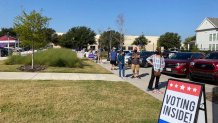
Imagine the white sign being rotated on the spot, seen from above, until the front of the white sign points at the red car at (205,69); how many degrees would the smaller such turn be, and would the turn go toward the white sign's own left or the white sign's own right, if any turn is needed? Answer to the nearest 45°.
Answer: approximately 180°

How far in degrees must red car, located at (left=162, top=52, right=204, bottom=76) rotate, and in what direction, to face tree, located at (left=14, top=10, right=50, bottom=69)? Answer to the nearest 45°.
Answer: approximately 45° to its right

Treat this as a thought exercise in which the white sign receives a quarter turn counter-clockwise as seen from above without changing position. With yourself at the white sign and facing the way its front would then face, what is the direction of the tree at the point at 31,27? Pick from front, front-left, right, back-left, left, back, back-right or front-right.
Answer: back-left

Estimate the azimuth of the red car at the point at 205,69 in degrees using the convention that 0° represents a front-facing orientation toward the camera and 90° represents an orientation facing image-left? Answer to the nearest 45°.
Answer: approximately 45°

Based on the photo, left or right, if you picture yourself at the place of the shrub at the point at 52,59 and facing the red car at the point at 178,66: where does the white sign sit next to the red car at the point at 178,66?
right

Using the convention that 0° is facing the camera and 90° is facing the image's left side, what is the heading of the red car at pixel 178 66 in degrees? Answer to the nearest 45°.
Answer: approximately 45°

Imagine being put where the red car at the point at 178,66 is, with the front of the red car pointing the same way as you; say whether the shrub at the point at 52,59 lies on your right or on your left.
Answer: on your right

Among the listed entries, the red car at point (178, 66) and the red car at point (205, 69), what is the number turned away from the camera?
0

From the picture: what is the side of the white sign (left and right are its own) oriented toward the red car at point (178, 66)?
back

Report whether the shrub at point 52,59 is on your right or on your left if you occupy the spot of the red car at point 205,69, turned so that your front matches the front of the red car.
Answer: on your right

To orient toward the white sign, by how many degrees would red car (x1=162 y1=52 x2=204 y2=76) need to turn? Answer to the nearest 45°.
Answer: approximately 45° to its left
